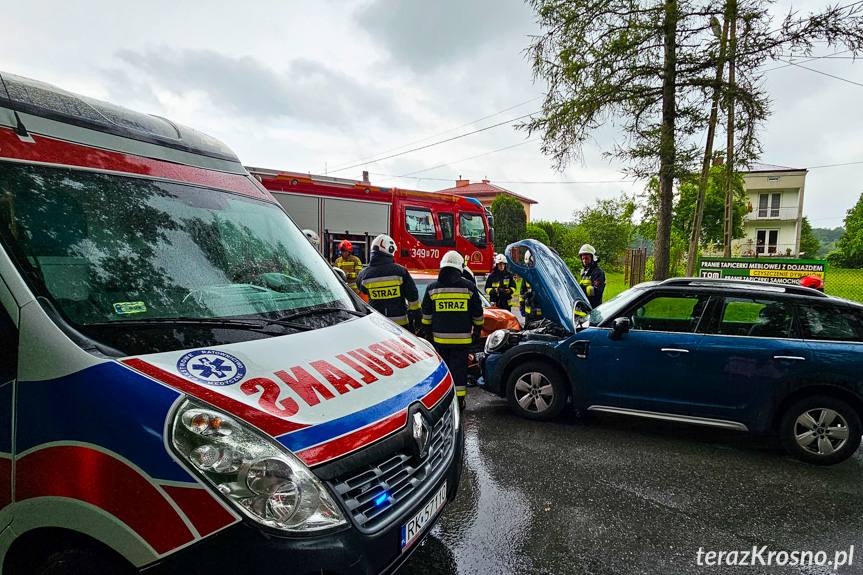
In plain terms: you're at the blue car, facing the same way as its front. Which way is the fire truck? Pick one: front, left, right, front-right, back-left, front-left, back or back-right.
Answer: front-right

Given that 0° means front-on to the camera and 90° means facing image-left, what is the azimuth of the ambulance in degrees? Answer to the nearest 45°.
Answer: approximately 315°

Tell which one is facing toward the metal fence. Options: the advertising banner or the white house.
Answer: the white house

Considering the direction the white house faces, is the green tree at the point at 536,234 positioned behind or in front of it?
in front

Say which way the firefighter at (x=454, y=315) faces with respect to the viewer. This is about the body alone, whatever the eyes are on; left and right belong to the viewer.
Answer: facing away from the viewer

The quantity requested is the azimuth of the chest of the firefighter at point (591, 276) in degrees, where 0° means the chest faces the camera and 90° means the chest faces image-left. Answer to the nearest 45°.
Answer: approximately 45°

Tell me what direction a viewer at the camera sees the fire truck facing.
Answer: facing to the right of the viewer

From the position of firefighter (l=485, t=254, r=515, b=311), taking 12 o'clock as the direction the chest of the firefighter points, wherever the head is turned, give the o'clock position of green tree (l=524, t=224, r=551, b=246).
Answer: The green tree is roughly at 6 o'clock from the firefighter.

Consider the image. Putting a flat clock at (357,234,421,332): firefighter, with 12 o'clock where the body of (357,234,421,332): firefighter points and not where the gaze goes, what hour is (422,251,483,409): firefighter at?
(422,251,483,409): firefighter is roughly at 3 o'clock from (357,234,421,332): firefighter.

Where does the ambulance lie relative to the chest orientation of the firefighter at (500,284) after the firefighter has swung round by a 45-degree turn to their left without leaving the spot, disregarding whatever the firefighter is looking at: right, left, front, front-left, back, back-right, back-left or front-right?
front-right

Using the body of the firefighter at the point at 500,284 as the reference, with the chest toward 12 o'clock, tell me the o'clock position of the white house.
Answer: The white house is roughly at 7 o'clock from the firefighter.

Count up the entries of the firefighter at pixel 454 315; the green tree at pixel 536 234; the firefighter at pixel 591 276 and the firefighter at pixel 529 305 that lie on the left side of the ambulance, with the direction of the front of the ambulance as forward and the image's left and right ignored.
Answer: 4

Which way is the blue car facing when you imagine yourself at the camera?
facing to the left of the viewer

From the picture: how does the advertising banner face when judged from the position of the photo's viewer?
facing the viewer

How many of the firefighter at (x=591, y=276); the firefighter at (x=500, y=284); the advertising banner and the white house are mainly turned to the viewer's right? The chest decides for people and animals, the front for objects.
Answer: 0
